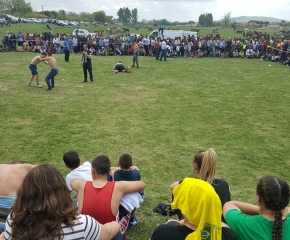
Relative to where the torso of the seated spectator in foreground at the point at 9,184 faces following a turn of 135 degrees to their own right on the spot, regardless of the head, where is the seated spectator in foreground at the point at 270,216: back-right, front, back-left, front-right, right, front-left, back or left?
front

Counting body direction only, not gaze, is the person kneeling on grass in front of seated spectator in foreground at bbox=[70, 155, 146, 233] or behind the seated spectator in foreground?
in front

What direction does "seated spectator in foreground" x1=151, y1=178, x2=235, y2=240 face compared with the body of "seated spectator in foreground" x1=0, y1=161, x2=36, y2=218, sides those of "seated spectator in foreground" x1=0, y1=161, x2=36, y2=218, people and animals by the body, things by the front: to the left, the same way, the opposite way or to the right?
the same way

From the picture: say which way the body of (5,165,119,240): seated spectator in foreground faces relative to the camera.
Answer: away from the camera

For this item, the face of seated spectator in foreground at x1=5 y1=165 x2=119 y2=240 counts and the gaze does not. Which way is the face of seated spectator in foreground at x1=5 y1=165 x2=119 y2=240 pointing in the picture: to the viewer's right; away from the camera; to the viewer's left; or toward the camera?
away from the camera

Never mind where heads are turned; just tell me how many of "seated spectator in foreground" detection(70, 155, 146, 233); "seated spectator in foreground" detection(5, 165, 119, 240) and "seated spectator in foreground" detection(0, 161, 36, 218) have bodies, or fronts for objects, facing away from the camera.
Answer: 3

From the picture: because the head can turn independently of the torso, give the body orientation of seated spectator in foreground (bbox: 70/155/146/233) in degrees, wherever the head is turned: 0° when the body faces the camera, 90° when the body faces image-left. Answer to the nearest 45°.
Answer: approximately 180°

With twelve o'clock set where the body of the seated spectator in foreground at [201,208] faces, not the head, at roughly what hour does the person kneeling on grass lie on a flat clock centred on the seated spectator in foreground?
The person kneeling on grass is roughly at 11 o'clock from the seated spectator in foreground.

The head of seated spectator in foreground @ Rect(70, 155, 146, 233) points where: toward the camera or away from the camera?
away from the camera

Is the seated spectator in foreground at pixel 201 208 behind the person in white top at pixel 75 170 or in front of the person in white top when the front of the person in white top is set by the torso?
behind

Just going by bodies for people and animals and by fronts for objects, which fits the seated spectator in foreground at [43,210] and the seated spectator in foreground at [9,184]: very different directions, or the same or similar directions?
same or similar directions

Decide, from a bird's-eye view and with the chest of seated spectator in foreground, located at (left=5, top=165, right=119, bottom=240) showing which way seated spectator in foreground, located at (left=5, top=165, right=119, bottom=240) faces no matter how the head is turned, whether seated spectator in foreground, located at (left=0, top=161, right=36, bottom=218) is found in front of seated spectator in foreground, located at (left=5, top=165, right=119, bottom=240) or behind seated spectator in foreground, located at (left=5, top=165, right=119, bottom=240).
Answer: in front

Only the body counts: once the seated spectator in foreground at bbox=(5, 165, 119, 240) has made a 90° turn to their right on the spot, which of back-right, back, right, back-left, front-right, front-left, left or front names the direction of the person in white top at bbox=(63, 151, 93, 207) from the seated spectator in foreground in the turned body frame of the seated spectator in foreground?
left

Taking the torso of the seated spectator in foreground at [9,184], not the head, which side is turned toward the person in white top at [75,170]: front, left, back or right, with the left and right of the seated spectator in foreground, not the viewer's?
right
